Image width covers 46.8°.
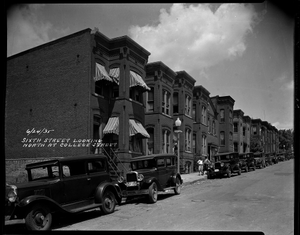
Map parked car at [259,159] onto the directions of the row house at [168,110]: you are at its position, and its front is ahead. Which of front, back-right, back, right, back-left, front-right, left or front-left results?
left

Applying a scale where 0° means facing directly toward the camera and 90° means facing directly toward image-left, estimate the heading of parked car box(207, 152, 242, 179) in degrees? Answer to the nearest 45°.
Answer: approximately 45°

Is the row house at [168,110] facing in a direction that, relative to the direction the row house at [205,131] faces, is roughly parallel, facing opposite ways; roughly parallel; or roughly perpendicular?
roughly parallel

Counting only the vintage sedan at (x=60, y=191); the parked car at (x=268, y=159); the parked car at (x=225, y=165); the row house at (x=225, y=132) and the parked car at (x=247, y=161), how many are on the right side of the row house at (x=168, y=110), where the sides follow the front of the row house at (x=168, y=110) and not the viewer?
1

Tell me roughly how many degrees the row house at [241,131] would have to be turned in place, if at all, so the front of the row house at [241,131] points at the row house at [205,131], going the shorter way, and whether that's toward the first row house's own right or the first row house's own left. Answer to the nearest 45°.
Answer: approximately 135° to the first row house's own right

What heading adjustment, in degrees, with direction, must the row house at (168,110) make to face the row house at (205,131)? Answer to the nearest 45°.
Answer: approximately 90° to its left

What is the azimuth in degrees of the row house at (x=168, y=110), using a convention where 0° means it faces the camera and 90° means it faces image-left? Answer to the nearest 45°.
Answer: approximately 315°

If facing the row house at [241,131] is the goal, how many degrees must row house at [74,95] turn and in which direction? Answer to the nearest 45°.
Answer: approximately 45° to its left

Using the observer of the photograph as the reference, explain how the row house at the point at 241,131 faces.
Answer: facing the viewer and to the right of the viewer

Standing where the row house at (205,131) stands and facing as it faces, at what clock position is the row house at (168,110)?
the row house at (168,110) is roughly at 3 o'clock from the row house at (205,131).
